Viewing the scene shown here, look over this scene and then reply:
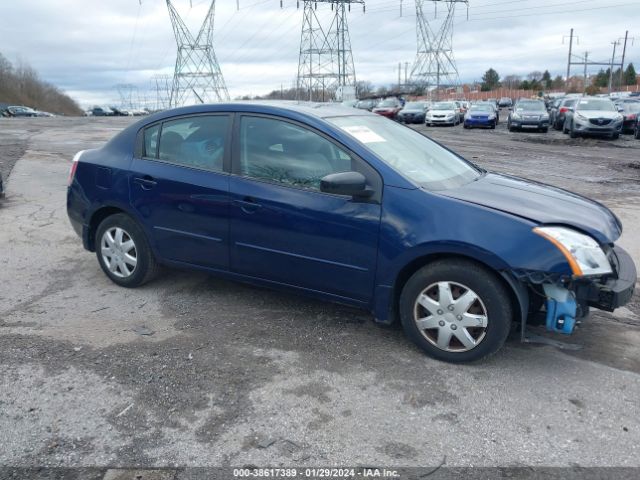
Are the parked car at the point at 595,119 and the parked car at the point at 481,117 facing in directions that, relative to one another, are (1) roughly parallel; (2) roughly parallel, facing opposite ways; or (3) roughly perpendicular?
roughly parallel

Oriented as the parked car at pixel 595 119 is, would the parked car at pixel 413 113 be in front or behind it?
behind

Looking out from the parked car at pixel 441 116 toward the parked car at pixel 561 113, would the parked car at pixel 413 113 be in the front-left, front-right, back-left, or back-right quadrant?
back-left

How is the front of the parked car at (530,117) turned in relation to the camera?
facing the viewer

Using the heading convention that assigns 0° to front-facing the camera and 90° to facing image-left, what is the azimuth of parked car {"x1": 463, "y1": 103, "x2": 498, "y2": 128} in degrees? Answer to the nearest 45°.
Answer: approximately 0°

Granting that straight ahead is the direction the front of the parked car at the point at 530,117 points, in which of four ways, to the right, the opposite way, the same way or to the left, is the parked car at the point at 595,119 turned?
the same way

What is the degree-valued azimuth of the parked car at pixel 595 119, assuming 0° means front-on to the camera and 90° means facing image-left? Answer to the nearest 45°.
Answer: approximately 0°

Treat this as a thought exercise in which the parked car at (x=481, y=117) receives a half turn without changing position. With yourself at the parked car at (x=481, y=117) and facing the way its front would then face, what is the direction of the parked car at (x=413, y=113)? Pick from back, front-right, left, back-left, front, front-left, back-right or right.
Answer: front-left

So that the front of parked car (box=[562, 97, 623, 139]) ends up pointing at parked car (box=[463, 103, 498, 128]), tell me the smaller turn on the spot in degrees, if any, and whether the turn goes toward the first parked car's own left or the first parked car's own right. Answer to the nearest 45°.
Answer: approximately 135° to the first parked car's own right

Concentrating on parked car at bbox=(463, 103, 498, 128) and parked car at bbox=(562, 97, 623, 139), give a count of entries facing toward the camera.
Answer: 2

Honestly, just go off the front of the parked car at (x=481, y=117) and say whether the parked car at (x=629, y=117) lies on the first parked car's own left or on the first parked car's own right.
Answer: on the first parked car's own left

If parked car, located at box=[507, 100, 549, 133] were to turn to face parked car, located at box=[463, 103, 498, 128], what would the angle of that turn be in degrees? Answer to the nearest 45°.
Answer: approximately 135° to its right
